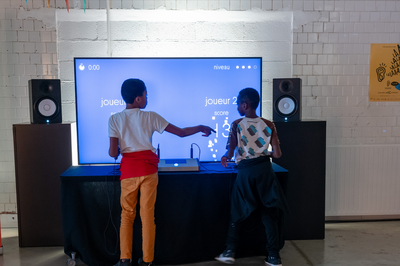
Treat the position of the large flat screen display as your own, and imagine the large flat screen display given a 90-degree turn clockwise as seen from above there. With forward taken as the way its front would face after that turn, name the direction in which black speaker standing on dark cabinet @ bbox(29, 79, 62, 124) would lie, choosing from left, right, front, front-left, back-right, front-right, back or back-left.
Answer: front

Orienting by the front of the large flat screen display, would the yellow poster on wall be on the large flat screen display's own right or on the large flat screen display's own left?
on the large flat screen display's own left

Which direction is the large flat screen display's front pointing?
toward the camera

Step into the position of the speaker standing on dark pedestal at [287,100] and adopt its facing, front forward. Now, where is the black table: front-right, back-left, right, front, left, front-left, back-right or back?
front-right

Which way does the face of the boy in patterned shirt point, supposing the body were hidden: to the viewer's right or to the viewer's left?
to the viewer's left

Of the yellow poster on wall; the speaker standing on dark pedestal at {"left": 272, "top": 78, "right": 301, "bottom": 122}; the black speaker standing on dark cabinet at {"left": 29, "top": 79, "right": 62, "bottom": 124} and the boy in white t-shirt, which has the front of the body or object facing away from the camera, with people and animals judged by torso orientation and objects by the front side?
the boy in white t-shirt

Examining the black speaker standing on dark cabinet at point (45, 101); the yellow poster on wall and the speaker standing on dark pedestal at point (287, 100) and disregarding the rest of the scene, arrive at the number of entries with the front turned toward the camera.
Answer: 3

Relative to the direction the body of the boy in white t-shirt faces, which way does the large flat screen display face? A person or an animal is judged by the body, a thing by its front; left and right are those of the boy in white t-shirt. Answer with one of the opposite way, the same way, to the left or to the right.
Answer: the opposite way

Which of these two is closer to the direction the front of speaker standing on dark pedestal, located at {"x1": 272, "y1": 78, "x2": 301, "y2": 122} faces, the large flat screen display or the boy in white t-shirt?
the boy in white t-shirt

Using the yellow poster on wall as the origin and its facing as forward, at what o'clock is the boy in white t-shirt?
The boy in white t-shirt is roughly at 1 o'clock from the yellow poster on wall.

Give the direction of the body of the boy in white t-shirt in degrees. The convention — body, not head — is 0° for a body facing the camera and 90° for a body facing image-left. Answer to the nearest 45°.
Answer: approximately 180°
